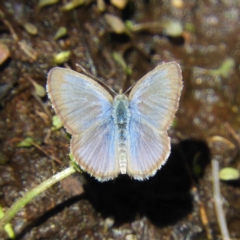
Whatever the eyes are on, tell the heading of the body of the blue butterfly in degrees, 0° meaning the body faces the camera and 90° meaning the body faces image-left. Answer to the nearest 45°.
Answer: approximately 180°

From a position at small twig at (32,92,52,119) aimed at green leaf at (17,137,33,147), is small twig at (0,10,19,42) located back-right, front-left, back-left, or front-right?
back-right

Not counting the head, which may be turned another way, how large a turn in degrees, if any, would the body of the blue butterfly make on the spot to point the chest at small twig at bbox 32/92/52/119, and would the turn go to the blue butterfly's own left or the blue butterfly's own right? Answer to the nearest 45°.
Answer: approximately 45° to the blue butterfly's own left

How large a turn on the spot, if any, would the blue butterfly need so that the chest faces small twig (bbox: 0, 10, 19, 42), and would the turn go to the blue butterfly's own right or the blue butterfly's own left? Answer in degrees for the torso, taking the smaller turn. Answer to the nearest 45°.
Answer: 0° — it already faces it

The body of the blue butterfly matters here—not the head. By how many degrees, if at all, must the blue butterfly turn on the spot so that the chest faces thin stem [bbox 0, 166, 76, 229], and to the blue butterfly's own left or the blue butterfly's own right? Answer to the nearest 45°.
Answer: approximately 90° to the blue butterfly's own left

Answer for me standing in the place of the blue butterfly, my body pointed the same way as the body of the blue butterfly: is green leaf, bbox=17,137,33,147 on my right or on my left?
on my left
